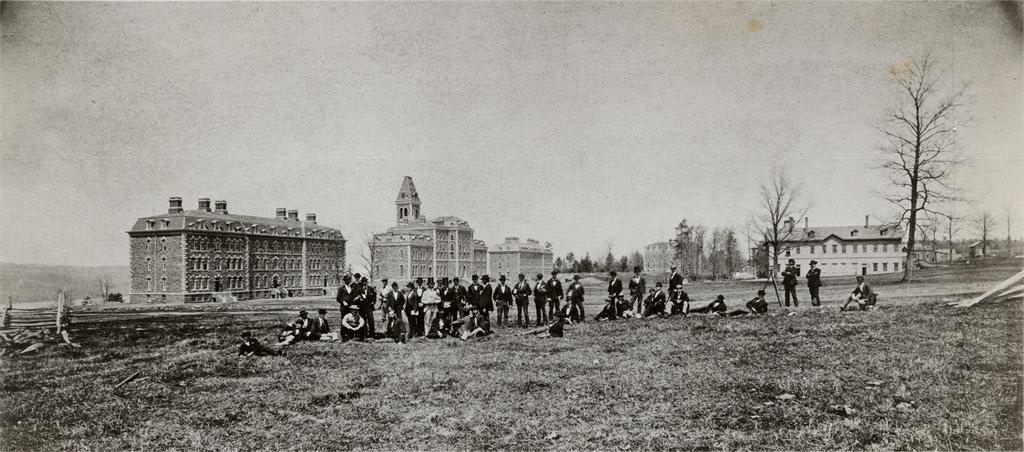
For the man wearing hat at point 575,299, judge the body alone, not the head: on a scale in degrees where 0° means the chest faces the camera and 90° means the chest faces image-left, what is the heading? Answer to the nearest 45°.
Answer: approximately 0°
